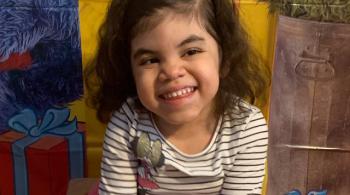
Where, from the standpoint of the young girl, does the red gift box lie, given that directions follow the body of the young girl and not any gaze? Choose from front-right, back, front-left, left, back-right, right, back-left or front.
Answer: back-right

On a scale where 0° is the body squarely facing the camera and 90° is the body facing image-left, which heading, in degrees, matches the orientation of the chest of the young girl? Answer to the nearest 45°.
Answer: approximately 0°
